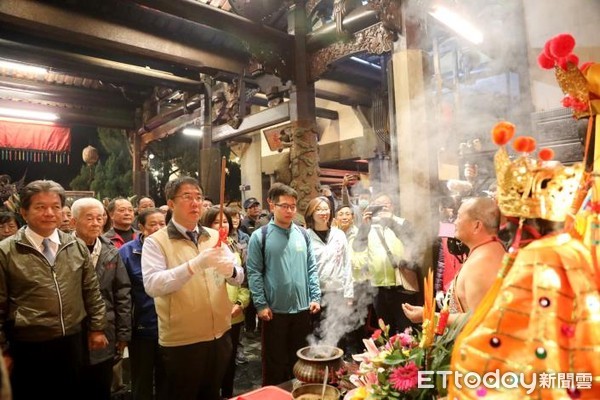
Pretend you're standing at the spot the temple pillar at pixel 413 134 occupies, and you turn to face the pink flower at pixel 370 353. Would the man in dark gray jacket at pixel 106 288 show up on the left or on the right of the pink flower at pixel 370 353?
right

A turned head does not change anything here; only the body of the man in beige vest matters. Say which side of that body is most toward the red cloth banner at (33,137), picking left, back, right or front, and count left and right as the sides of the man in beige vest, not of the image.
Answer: back

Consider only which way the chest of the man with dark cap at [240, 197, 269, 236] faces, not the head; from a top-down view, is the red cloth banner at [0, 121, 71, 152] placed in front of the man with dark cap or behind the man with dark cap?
behind

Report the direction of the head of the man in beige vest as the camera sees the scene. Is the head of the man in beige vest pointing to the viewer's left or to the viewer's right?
to the viewer's right

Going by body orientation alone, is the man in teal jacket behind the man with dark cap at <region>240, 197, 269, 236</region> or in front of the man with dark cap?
in front

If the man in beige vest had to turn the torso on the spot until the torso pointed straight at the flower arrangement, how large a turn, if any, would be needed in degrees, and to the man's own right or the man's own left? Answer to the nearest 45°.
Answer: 0° — they already face it

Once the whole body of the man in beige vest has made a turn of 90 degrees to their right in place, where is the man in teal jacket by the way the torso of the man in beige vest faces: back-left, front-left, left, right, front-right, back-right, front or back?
back

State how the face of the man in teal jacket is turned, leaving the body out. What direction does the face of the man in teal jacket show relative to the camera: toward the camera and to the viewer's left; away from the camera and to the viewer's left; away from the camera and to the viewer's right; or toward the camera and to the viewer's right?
toward the camera and to the viewer's right

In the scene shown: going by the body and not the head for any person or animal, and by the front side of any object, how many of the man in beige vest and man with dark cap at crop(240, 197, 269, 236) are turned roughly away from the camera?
0

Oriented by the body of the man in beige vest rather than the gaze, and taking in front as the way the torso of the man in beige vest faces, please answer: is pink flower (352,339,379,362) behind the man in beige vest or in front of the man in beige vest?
in front

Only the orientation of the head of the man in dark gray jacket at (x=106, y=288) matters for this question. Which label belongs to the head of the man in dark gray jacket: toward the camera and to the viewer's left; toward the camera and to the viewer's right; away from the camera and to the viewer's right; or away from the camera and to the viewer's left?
toward the camera and to the viewer's right

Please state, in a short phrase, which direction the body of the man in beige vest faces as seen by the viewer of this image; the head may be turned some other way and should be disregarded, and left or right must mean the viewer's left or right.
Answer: facing the viewer and to the right of the viewer
